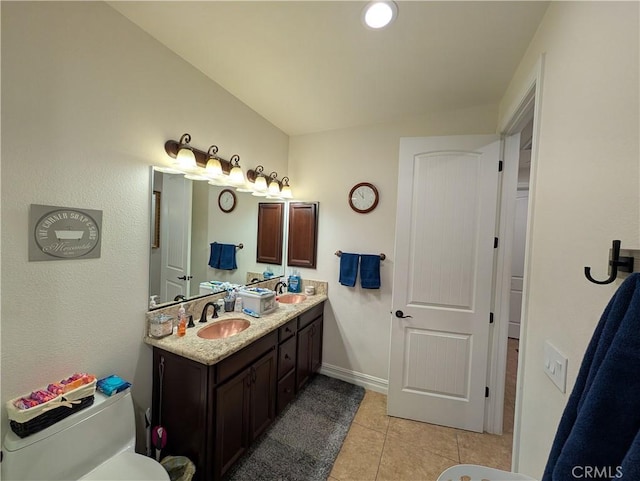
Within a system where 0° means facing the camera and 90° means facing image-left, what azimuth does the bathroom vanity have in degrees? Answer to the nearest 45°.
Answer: approximately 315°

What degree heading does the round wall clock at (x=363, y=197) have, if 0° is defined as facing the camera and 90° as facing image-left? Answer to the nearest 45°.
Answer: approximately 0°

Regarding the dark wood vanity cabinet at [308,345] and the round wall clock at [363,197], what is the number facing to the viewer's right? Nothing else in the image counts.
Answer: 1

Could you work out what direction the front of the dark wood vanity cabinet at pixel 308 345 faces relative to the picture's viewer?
facing to the right of the viewer

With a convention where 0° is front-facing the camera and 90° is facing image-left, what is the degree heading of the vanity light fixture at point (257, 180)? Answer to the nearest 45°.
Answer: approximately 315°

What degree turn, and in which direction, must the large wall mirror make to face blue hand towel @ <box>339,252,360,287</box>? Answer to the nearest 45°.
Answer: approximately 45° to its left

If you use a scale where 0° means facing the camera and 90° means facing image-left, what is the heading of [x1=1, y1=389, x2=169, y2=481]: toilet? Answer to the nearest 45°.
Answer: approximately 315°

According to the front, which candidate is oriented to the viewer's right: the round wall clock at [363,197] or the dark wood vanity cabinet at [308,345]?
the dark wood vanity cabinet

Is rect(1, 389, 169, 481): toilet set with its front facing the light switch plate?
yes
